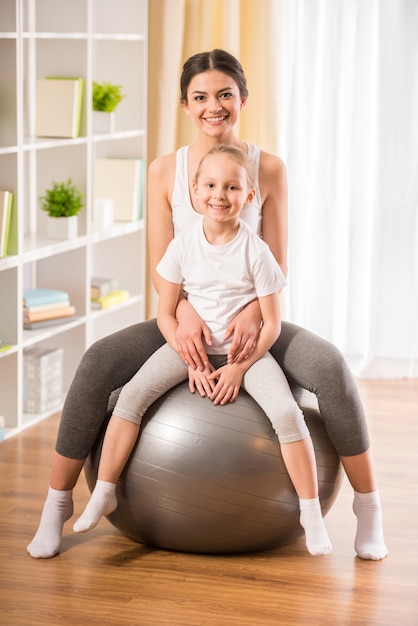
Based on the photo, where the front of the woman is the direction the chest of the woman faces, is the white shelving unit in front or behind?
behind

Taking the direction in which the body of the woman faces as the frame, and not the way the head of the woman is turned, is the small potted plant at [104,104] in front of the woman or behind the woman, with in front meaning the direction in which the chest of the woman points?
behind

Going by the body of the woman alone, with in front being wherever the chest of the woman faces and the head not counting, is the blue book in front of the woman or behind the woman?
behind

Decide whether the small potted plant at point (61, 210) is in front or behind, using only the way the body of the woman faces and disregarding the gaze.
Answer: behind

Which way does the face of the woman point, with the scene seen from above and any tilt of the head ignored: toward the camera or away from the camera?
toward the camera

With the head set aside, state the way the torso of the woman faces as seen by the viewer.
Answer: toward the camera

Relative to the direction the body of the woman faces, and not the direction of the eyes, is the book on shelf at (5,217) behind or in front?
behind
